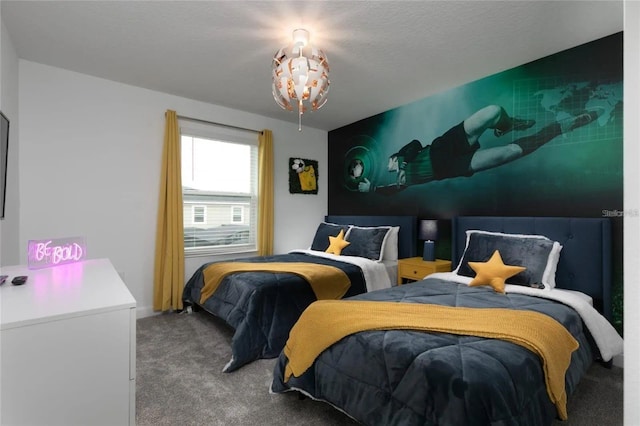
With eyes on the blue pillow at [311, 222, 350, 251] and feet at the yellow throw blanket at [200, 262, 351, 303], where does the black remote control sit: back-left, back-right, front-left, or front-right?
back-left

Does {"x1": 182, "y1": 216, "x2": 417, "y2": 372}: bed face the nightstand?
no

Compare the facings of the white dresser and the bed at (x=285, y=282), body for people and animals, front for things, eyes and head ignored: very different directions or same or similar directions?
very different directions

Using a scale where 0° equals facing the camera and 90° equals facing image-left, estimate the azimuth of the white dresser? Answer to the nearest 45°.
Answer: approximately 270°

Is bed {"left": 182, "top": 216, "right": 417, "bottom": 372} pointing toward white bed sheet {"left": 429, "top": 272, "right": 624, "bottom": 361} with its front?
no

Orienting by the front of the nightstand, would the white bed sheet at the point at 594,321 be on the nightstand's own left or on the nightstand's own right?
on the nightstand's own left

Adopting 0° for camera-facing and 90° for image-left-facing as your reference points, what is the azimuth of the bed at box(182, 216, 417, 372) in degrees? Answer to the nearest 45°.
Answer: approximately 45°

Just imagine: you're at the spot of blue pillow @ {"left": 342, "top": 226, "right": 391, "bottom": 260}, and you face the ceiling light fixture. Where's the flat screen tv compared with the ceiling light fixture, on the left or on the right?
right

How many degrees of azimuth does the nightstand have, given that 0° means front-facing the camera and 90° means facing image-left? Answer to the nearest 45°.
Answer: approximately 45°

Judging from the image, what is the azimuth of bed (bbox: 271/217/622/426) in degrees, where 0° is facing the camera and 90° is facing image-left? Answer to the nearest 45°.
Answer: approximately 45°

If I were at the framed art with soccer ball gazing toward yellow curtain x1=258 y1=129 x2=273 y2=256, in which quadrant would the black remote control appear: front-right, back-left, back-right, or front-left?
front-left

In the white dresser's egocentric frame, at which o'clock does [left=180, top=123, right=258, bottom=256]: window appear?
The window is roughly at 10 o'clock from the white dresser.

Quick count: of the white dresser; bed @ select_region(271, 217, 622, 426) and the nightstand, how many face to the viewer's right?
1

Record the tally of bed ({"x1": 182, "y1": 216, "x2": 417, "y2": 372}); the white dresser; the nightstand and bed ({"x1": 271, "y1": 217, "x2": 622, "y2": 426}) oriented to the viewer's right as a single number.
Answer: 1

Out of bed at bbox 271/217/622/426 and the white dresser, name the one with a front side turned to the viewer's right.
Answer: the white dresser

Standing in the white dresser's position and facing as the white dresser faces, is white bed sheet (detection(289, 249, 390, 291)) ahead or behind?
ahead

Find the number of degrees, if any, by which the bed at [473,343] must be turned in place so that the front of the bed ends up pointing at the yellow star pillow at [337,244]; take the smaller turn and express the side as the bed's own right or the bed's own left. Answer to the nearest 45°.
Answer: approximately 90° to the bed's own right

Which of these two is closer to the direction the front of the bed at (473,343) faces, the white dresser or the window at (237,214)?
the white dresser
